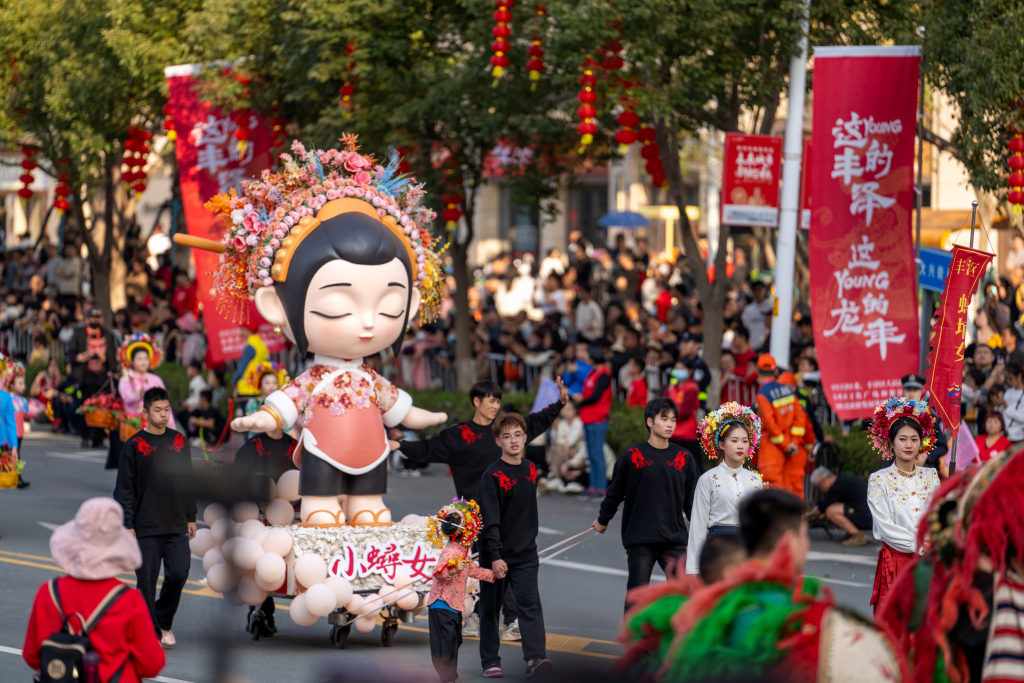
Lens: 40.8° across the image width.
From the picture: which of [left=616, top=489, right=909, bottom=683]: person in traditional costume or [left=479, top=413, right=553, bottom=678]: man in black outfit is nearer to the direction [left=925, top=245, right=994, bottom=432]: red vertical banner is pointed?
the person in traditional costume

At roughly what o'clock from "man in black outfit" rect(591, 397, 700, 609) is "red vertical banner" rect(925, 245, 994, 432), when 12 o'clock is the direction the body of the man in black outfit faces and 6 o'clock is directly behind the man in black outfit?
The red vertical banner is roughly at 9 o'clock from the man in black outfit.

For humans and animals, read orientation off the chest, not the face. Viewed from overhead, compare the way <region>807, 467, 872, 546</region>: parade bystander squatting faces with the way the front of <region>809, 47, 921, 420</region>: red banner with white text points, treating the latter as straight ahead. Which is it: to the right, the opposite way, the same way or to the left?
to the right

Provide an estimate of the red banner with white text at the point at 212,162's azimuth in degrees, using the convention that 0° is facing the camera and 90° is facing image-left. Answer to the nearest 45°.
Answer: approximately 0°

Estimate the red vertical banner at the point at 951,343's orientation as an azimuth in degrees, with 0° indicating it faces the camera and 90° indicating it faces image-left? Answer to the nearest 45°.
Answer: approximately 0°

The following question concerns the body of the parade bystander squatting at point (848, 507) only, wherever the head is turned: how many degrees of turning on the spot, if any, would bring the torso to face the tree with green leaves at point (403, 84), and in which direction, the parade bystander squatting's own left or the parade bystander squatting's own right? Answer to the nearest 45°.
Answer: approximately 45° to the parade bystander squatting's own right

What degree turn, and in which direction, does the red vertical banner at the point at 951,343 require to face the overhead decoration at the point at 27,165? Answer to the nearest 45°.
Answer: approximately 135° to its right

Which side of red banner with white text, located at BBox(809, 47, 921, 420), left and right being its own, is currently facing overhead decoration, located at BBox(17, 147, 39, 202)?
right

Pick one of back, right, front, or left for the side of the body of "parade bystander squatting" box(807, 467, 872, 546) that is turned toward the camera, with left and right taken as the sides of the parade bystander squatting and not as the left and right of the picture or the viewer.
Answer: left
